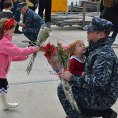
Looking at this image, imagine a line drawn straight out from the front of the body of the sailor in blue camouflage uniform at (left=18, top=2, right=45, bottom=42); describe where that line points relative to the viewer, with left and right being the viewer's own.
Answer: facing to the left of the viewer

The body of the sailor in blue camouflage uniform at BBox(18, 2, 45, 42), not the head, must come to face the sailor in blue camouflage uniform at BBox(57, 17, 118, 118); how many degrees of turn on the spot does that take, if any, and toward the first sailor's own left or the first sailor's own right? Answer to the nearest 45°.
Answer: approximately 90° to the first sailor's own left

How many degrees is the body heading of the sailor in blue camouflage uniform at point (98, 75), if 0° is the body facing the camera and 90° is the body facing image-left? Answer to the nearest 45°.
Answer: approximately 90°

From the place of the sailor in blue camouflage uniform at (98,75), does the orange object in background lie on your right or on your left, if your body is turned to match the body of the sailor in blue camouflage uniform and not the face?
on your right

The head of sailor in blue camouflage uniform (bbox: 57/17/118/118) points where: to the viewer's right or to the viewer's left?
to the viewer's left
